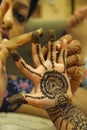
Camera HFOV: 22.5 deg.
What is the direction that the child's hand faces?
toward the camera
